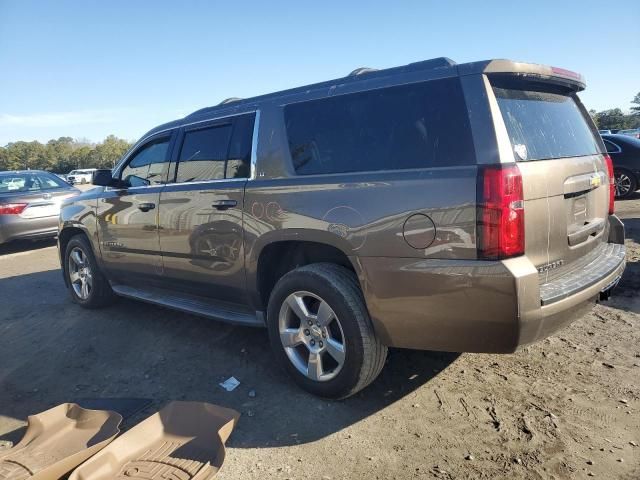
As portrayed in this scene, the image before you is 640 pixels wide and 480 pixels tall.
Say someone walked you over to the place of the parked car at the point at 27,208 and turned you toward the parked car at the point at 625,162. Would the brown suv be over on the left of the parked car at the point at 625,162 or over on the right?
right

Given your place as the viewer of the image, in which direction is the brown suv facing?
facing away from the viewer and to the left of the viewer

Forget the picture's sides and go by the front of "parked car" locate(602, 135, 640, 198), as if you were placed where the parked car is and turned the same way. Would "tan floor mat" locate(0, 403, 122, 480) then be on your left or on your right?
on your left

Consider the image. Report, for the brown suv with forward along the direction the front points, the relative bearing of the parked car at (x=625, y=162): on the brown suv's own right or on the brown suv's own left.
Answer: on the brown suv's own right
